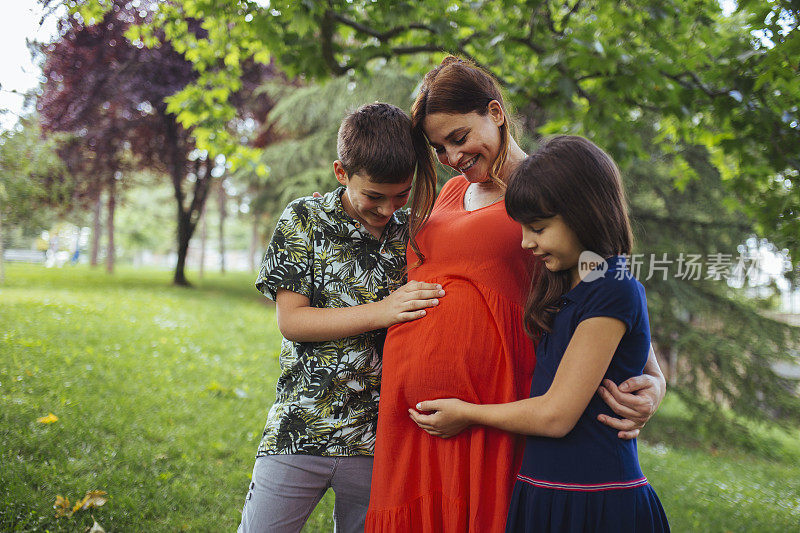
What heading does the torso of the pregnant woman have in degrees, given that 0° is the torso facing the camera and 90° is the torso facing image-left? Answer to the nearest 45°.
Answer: approximately 45°

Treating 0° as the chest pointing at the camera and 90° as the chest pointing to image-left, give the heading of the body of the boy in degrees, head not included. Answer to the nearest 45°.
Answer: approximately 315°

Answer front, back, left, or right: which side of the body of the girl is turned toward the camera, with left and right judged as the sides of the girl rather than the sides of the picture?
left

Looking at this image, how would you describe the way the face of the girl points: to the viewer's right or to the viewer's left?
to the viewer's left

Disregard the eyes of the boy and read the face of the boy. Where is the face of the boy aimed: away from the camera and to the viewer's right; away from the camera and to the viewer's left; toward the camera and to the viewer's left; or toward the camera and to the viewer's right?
toward the camera and to the viewer's right

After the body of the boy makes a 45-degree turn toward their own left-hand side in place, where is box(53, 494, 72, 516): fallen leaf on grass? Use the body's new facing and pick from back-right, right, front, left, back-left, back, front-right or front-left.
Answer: back-left

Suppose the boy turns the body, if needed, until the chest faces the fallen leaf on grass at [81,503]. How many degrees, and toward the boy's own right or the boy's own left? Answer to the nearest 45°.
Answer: approximately 180°

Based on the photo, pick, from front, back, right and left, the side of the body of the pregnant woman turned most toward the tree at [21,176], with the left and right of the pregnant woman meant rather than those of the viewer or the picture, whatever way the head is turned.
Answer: right

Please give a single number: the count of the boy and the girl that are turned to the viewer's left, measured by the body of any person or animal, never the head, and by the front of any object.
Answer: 1
